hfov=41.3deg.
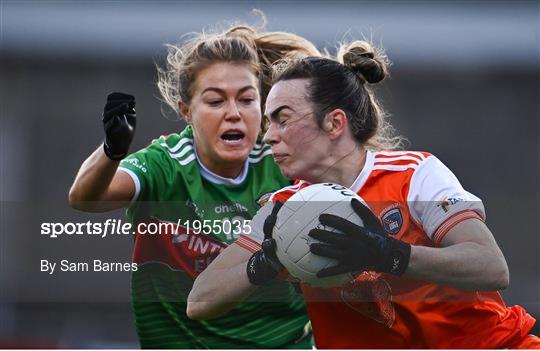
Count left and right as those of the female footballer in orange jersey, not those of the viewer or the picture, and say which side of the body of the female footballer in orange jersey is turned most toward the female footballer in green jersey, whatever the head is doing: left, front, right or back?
right

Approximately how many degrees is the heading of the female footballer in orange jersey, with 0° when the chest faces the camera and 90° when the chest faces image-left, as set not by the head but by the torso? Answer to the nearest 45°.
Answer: approximately 45°
